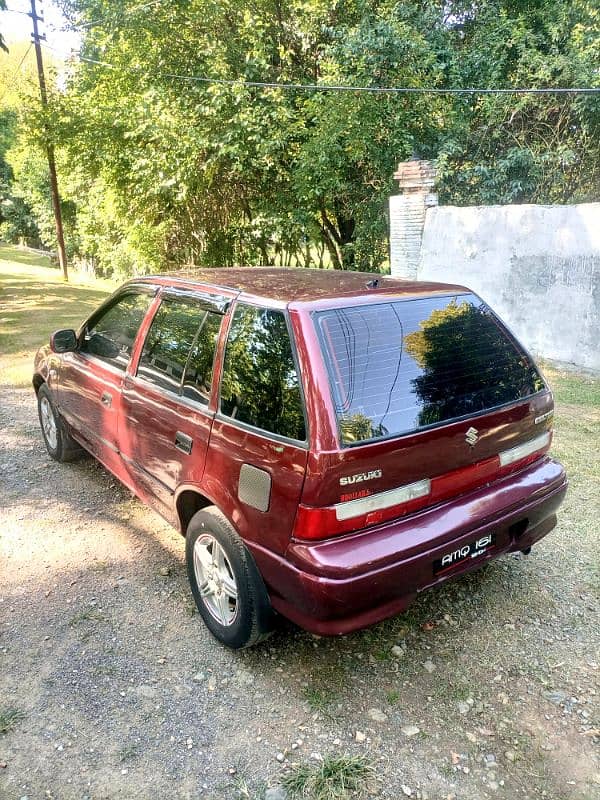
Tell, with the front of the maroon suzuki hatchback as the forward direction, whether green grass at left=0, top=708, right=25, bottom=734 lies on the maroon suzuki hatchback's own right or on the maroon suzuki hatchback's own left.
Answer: on the maroon suzuki hatchback's own left

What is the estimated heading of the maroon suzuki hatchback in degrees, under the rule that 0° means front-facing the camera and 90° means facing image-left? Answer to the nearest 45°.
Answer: approximately 135°

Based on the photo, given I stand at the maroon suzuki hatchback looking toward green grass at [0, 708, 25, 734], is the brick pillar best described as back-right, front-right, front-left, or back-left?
back-right

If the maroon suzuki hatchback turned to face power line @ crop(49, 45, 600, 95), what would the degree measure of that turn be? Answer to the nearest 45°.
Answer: approximately 45° to its right

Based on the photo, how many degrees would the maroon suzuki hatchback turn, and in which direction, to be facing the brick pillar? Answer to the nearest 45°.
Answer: approximately 45° to its right
